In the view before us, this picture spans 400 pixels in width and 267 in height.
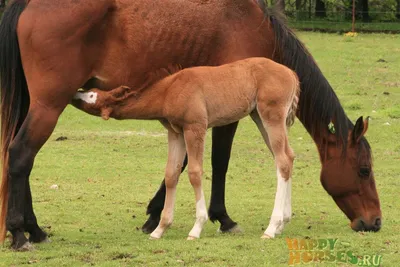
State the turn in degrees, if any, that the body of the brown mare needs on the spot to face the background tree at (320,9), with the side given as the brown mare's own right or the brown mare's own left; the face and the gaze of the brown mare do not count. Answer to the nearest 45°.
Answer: approximately 90° to the brown mare's own left

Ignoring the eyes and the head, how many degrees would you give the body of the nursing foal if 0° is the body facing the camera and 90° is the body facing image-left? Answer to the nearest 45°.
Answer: approximately 90°

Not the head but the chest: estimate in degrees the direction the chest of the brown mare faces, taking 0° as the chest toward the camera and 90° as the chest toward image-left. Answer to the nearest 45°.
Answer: approximately 270°

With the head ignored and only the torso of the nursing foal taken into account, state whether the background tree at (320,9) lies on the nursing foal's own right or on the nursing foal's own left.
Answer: on the nursing foal's own right

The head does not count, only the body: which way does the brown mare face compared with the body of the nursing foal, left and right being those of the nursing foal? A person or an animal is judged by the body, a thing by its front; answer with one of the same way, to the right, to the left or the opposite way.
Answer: the opposite way
